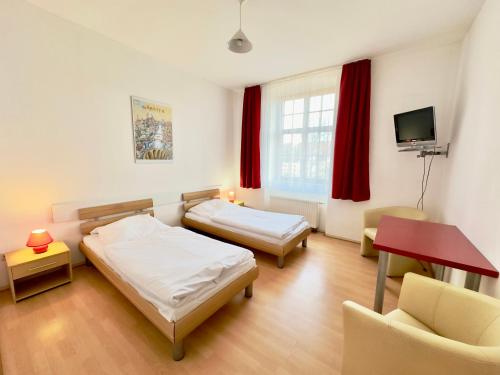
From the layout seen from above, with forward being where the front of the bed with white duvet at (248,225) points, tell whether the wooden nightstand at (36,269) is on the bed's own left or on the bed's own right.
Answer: on the bed's own right

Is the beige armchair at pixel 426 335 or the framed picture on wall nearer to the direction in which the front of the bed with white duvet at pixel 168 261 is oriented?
the beige armchair

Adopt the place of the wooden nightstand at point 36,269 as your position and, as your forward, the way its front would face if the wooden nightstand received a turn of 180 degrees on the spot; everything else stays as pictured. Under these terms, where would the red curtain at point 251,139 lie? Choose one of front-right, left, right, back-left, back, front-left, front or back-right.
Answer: back-right

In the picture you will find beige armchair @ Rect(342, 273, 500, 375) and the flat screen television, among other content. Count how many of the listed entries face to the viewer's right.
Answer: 0

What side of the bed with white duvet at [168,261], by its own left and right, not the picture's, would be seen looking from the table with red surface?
front

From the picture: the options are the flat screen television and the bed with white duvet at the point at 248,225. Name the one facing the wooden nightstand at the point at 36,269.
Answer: the flat screen television

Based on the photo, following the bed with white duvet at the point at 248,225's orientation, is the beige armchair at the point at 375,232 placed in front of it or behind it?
in front

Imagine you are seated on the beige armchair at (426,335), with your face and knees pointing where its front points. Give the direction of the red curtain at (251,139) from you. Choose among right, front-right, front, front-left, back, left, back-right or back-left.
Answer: front

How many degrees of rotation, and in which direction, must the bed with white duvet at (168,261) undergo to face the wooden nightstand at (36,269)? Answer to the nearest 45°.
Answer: approximately 180°

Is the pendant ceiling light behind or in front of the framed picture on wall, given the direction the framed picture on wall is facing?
in front

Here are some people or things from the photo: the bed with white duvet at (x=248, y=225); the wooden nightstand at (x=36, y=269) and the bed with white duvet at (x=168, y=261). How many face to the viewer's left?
0

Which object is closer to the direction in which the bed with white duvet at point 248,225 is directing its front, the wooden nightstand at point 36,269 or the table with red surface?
the table with red surface

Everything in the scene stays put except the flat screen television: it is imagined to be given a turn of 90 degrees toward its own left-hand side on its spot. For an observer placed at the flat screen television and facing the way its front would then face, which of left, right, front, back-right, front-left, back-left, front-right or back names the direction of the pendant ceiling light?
right

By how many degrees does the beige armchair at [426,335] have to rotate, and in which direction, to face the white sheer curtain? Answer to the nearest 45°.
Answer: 0° — it already faces it

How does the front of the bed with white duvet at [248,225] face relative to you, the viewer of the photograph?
facing the viewer and to the right of the viewer
